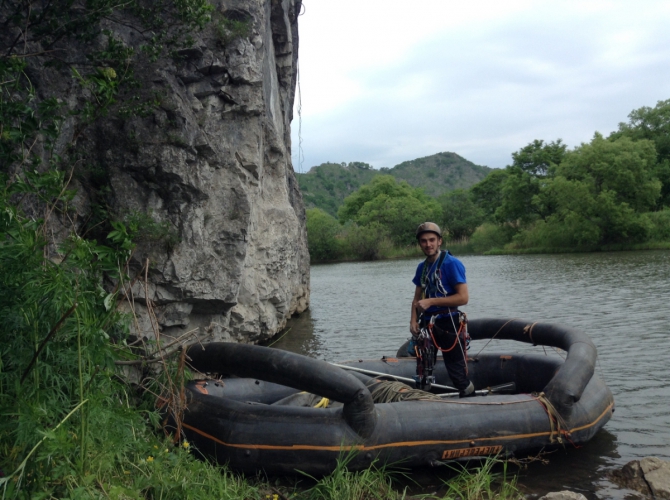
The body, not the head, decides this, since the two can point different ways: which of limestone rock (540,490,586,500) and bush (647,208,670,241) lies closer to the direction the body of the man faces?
the limestone rock

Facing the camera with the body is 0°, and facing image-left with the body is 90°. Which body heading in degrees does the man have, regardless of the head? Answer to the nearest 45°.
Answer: approximately 45°

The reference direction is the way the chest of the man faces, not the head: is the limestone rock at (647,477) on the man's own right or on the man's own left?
on the man's own left

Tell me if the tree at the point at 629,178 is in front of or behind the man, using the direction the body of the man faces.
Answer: behind

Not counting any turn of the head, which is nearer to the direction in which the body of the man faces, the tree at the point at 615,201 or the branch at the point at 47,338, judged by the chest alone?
the branch

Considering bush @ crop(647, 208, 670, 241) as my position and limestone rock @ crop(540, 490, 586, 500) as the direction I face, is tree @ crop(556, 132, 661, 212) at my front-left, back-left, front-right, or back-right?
back-right
